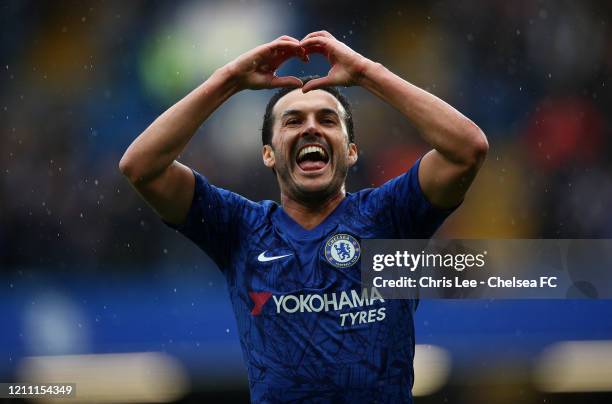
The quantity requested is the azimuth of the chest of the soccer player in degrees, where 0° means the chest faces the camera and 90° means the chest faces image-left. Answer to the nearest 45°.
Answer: approximately 0°
